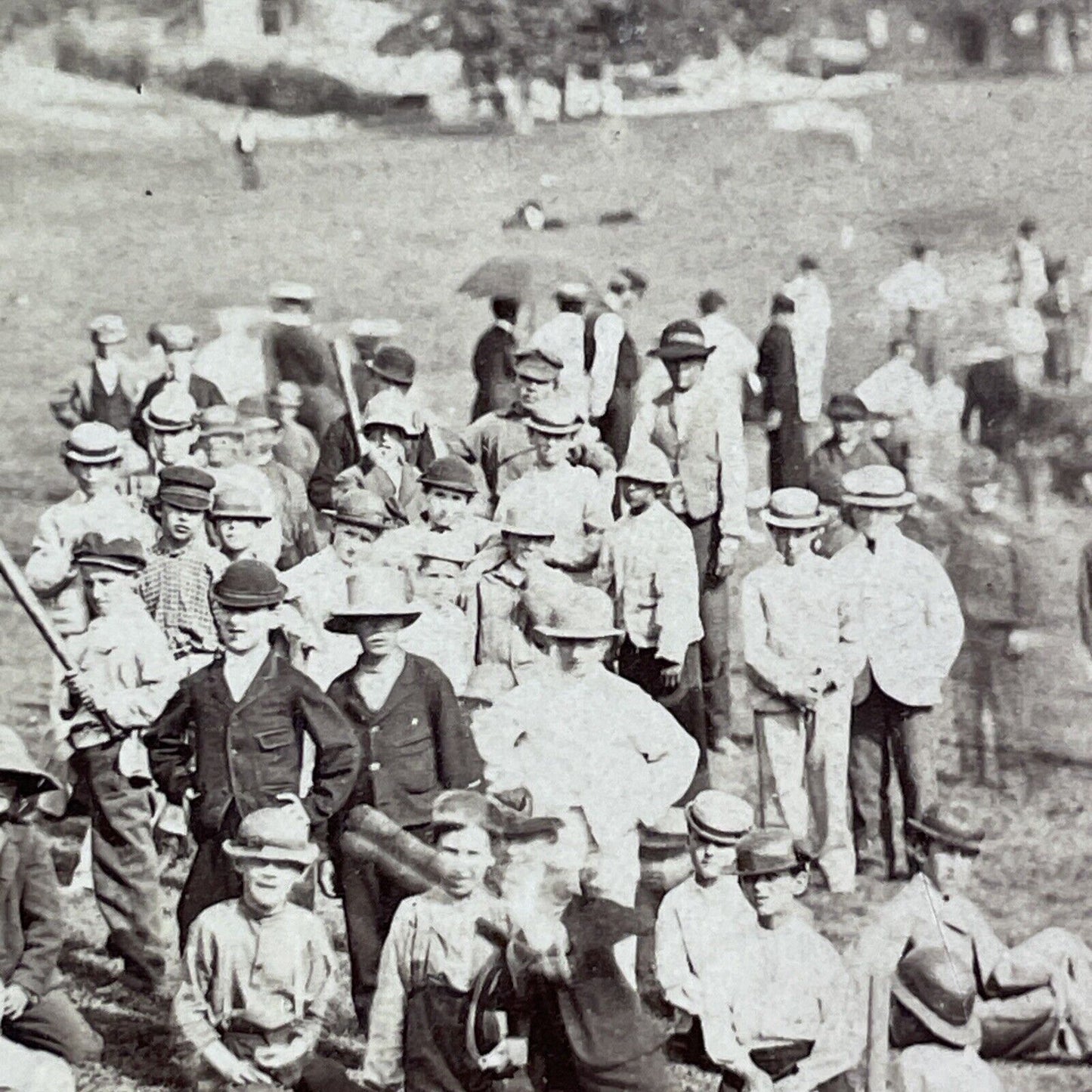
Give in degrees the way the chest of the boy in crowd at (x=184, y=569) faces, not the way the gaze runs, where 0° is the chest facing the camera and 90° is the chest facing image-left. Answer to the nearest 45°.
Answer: approximately 0°

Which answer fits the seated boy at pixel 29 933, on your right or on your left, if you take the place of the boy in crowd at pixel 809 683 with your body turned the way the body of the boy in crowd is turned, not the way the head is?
on your right

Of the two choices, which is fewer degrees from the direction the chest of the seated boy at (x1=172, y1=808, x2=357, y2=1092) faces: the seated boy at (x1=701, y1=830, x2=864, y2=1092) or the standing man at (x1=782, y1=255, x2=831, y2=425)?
the seated boy

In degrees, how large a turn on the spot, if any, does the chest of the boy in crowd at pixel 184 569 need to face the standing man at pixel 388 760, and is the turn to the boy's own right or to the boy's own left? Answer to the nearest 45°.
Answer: approximately 45° to the boy's own left

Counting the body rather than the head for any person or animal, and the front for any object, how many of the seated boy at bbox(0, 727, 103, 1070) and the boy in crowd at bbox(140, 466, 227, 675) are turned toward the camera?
2

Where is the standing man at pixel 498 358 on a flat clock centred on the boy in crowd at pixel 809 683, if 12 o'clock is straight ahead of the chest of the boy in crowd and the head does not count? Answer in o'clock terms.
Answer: The standing man is roughly at 4 o'clock from the boy in crowd.
